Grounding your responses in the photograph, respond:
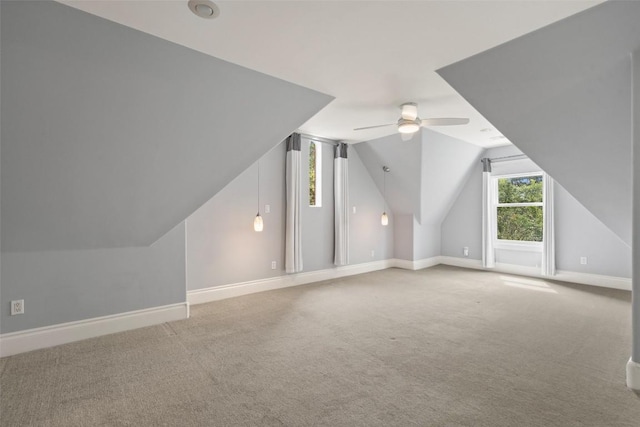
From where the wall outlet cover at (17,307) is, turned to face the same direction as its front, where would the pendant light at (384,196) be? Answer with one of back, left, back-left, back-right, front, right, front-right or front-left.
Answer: left

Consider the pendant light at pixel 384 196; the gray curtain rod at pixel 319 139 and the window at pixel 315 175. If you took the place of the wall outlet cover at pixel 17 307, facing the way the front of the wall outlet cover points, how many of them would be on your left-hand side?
3

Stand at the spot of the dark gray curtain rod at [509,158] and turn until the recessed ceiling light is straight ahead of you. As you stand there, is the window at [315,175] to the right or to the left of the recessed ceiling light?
right

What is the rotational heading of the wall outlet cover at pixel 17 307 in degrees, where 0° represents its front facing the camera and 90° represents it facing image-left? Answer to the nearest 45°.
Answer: approximately 0°

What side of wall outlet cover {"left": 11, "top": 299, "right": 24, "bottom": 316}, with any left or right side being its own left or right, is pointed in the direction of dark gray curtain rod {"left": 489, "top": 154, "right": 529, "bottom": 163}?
left

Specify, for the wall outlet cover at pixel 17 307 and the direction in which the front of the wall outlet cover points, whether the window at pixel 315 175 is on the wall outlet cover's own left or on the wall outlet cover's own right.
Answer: on the wall outlet cover's own left

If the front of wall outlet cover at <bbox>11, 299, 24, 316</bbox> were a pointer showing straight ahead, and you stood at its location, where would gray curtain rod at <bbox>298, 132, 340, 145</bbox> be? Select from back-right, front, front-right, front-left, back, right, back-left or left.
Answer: left

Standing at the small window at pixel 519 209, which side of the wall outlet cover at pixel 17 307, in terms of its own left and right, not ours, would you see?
left

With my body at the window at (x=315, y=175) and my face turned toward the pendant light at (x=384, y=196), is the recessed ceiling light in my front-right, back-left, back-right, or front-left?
back-right
